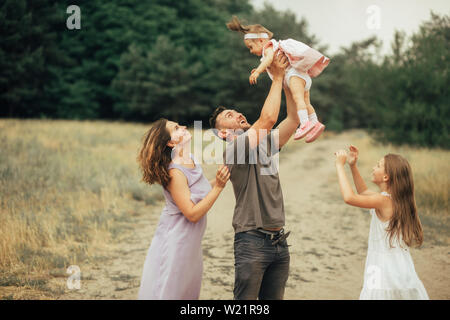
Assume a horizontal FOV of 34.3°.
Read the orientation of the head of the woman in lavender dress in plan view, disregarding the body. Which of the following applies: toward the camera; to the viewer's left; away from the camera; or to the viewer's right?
to the viewer's right

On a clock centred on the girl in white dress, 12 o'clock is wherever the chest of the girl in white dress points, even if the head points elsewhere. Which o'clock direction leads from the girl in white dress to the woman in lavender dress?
The woman in lavender dress is roughly at 11 o'clock from the girl in white dress.

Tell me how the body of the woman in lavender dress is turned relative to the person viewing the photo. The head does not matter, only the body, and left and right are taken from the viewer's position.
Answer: facing to the right of the viewer

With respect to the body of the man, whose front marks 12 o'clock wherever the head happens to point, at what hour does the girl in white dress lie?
The girl in white dress is roughly at 10 o'clock from the man.

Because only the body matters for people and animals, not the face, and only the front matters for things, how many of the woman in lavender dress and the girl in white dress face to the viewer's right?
1

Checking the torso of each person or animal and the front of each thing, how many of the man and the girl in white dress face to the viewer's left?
1

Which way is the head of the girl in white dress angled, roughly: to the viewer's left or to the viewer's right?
to the viewer's left

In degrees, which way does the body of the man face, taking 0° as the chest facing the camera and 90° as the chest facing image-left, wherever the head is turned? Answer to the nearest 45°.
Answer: approximately 315°

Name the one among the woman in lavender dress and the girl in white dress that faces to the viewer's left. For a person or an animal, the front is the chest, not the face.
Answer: the girl in white dress

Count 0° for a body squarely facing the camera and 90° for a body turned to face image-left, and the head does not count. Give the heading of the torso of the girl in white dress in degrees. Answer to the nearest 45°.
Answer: approximately 90°
